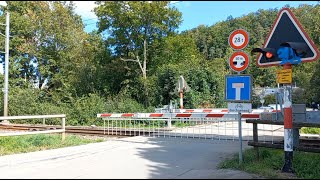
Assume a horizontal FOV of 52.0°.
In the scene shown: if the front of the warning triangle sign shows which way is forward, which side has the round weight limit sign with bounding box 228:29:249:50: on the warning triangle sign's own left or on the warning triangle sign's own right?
on the warning triangle sign's own right

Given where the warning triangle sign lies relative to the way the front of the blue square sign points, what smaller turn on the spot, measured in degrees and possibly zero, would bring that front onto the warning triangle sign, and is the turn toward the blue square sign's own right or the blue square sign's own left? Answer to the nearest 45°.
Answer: approximately 45° to the blue square sign's own left

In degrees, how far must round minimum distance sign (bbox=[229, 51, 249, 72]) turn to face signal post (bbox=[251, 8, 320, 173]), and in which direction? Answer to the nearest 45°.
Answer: approximately 45° to its left

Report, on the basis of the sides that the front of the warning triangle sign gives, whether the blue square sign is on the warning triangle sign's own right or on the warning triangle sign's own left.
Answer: on the warning triangle sign's own right

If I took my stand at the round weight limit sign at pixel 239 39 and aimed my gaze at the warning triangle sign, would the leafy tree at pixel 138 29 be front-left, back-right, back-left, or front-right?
back-left
